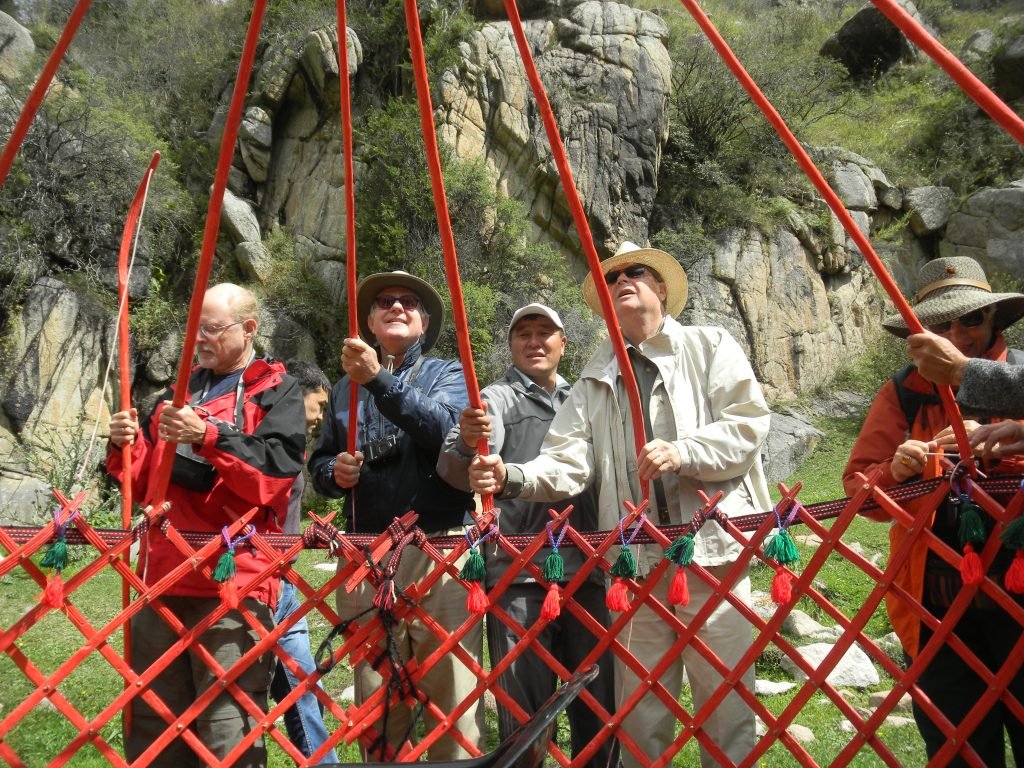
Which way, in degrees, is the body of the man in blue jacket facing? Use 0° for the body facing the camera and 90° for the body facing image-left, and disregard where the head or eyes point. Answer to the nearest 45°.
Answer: approximately 0°

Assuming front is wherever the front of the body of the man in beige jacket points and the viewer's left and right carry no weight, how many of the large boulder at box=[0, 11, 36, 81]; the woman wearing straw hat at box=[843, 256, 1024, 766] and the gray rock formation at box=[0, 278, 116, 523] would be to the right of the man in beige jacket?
2

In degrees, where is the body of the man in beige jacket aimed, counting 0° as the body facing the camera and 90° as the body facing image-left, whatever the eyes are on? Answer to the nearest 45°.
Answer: approximately 45°

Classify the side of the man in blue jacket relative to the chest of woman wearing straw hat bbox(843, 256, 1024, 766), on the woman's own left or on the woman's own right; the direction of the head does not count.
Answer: on the woman's own right

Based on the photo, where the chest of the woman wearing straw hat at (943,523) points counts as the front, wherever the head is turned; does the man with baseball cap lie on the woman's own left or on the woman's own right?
on the woman's own right

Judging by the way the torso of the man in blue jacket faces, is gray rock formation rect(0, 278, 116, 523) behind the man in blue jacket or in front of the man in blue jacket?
behind

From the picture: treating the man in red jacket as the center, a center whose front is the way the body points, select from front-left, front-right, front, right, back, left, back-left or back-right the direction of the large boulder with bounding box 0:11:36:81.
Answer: back-right

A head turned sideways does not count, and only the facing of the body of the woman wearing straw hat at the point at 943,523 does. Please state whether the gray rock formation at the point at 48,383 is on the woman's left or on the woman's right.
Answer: on the woman's right

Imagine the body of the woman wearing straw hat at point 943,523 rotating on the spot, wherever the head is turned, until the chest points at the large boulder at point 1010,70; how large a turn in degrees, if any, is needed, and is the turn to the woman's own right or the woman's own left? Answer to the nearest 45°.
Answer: approximately 180°
